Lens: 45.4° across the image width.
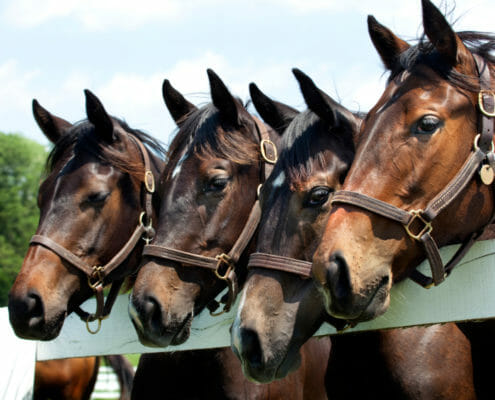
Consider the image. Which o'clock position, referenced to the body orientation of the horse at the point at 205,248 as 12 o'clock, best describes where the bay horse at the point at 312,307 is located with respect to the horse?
The bay horse is roughly at 9 o'clock from the horse.

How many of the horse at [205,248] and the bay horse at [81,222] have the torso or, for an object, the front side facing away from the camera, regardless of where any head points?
0

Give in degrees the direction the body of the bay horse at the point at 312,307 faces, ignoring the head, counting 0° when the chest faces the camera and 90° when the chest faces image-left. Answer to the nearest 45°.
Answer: approximately 45°

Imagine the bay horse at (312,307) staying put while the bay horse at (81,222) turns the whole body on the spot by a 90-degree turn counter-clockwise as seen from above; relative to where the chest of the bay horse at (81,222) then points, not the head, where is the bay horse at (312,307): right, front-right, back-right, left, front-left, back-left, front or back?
front

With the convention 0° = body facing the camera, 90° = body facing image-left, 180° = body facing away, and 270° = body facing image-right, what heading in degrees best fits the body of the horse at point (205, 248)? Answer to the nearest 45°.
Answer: approximately 45°

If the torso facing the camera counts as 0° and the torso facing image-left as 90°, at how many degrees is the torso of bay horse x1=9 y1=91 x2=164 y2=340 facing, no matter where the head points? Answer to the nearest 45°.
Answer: approximately 45°
